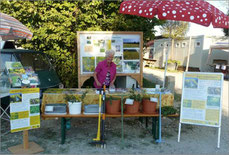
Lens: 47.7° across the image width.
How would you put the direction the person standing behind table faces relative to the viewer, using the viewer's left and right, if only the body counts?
facing the viewer and to the right of the viewer

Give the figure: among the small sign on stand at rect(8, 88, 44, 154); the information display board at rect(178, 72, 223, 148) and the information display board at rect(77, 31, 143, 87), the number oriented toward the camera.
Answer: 3

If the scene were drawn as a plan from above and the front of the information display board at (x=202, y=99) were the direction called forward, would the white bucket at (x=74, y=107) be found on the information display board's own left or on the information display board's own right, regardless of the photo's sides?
on the information display board's own right

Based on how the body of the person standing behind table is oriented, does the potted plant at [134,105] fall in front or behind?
in front

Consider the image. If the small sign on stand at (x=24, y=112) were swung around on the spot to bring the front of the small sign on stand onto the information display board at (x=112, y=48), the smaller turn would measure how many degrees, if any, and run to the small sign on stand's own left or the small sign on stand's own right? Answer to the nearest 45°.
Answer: approximately 135° to the small sign on stand's own left

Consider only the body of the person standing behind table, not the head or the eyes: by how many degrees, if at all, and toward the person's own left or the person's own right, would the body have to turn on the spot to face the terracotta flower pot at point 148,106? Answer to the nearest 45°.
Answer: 0° — they already face it

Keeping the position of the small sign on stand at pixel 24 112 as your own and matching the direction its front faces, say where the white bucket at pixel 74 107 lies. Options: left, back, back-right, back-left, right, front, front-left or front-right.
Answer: left

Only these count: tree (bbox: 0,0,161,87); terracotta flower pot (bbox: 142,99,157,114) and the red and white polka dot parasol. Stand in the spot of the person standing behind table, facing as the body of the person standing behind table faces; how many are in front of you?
2

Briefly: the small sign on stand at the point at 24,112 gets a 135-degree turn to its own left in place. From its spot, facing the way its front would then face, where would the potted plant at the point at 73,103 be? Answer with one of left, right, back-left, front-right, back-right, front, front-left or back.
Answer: front-right

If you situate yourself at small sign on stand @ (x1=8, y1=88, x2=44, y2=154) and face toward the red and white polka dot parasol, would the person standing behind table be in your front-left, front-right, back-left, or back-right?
front-left

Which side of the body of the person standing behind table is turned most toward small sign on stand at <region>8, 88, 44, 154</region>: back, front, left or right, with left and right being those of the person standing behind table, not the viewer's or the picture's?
right

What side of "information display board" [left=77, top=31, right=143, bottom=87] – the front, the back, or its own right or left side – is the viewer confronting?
front

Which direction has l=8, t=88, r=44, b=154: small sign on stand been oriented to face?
toward the camera

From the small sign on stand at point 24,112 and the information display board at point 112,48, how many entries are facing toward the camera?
2

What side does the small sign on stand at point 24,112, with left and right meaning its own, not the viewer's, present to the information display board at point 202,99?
left
